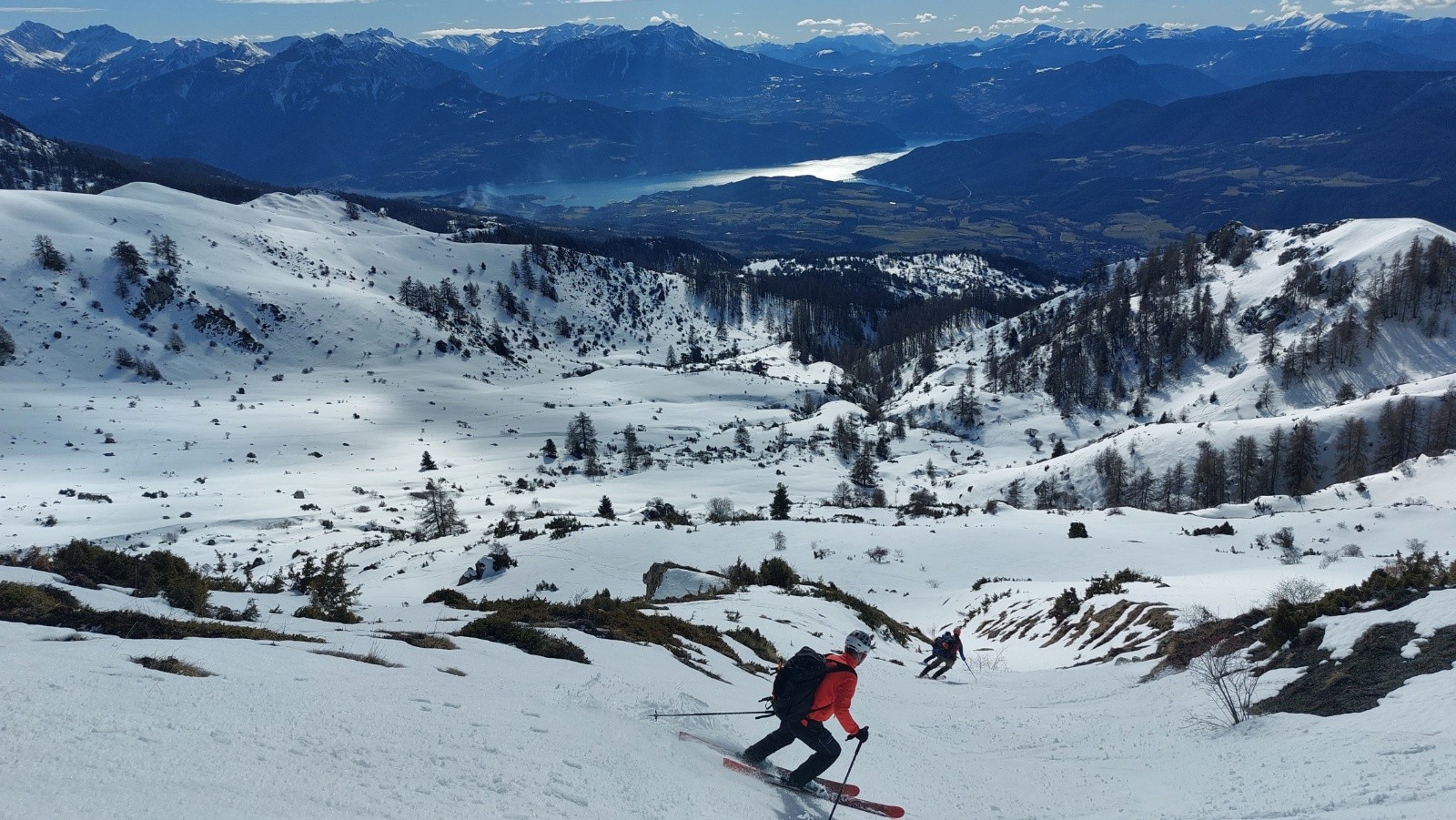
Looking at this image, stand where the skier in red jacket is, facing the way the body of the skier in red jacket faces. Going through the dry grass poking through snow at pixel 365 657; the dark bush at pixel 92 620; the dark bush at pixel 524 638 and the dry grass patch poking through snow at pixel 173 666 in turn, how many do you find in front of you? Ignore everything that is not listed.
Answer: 0

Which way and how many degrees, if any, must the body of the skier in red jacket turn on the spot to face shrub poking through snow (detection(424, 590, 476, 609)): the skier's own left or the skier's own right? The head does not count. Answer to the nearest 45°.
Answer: approximately 135° to the skier's own left

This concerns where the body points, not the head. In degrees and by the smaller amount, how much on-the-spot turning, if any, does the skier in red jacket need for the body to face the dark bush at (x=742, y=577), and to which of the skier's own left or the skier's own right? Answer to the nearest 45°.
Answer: approximately 90° to the skier's own left

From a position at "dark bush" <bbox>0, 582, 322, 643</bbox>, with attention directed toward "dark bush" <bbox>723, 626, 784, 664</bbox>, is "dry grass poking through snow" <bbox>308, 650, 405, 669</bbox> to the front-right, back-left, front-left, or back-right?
front-right

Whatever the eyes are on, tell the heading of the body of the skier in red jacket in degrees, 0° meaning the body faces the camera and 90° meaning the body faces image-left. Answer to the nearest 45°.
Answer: approximately 270°

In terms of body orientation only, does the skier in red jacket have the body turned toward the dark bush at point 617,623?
no

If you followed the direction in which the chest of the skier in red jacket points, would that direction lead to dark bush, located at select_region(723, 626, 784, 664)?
no

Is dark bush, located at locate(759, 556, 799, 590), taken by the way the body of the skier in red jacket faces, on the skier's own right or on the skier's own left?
on the skier's own left
